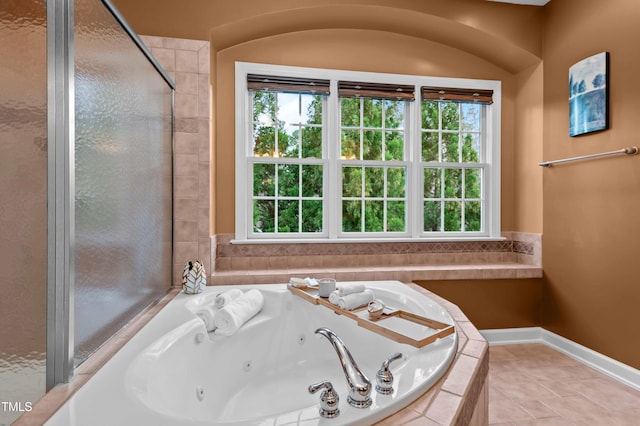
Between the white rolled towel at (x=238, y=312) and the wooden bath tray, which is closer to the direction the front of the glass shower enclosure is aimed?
the wooden bath tray

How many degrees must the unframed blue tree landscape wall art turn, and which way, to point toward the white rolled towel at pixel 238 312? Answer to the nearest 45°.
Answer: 0° — it already faces it

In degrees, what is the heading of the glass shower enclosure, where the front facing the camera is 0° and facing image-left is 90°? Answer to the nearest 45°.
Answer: approximately 315°

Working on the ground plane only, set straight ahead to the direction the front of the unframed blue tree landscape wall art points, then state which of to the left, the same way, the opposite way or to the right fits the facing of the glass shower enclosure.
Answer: the opposite way

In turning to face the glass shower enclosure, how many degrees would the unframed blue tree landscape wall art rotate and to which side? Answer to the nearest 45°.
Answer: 0° — it already faces it

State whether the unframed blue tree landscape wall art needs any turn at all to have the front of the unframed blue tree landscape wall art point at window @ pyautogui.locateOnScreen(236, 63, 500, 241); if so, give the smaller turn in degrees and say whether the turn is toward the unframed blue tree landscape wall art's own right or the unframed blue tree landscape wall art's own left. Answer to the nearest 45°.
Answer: approximately 45° to the unframed blue tree landscape wall art's own right

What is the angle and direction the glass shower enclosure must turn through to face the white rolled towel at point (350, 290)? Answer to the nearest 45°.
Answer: approximately 45° to its left

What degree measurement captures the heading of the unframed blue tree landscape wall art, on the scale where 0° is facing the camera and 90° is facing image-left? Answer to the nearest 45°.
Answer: approximately 45°
